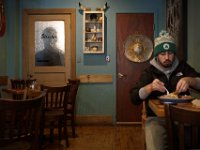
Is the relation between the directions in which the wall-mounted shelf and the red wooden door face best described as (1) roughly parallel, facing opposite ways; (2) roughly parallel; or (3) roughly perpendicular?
roughly parallel

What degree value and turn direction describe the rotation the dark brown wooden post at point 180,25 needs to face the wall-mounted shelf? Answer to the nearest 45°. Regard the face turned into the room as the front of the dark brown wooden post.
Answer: approximately 135° to its right

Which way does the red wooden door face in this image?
toward the camera

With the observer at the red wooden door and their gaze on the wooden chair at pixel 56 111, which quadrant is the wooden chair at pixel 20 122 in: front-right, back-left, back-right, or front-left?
front-left

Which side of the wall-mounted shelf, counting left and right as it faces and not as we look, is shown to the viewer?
front

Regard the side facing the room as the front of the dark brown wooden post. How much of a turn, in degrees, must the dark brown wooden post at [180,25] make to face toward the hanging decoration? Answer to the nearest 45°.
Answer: approximately 135° to its right

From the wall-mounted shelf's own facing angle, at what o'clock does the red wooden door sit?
The red wooden door is roughly at 9 o'clock from the wall-mounted shelf.

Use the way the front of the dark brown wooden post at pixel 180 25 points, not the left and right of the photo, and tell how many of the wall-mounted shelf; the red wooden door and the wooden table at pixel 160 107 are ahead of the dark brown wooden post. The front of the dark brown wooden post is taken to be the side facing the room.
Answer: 1

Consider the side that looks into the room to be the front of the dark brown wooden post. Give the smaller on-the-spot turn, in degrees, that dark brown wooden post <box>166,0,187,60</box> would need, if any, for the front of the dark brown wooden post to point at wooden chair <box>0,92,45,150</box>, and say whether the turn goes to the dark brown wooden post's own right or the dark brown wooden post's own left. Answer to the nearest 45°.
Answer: approximately 45° to the dark brown wooden post's own right

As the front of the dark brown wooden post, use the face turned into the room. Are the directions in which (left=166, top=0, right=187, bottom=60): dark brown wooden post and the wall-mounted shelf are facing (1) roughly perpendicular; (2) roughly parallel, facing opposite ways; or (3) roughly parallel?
roughly parallel

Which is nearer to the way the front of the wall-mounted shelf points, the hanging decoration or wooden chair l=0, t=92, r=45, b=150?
the wooden chair

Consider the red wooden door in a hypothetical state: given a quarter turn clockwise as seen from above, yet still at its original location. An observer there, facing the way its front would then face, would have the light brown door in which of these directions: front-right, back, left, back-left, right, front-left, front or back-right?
front

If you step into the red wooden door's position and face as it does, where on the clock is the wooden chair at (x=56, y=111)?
The wooden chair is roughly at 1 o'clock from the red wooden door.

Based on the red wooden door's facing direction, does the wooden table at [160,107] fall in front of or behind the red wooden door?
in front
